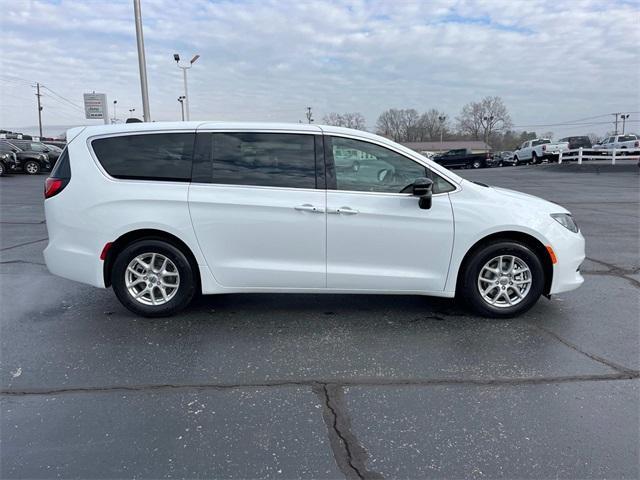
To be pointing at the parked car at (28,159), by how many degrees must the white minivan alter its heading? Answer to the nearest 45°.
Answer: approximately 135° to its left

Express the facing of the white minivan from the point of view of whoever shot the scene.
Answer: facing to the right of the viewer

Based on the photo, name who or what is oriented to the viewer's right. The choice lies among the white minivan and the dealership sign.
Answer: the white minivan

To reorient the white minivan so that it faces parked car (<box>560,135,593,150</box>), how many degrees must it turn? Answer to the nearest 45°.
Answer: approximately 45° to its left

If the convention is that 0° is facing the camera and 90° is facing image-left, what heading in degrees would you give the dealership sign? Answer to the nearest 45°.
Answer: approximately 0°

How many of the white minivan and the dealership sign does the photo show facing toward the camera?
1

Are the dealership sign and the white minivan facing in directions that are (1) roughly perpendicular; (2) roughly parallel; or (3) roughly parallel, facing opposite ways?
roughly perpendicular

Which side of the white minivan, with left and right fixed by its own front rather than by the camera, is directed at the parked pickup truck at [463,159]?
left

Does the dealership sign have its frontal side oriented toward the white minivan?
yes
